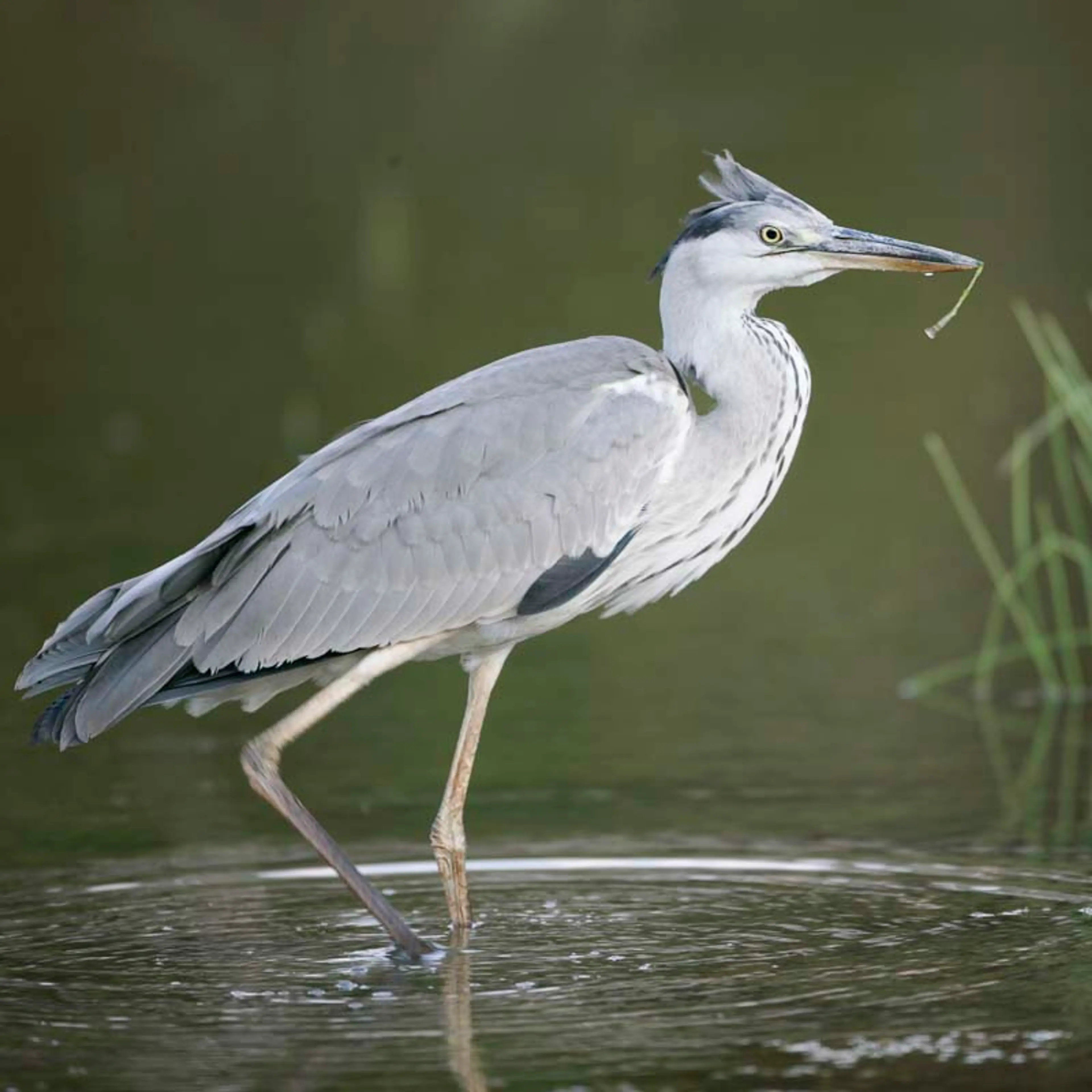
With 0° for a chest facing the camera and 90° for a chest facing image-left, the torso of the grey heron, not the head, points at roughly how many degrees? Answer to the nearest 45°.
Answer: approximately 270°
